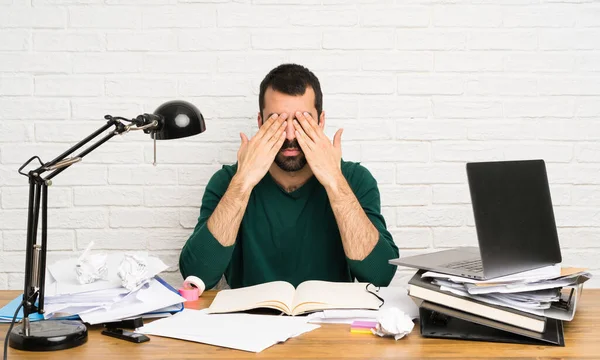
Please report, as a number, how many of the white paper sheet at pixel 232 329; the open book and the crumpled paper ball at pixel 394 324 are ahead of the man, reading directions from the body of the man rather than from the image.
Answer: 3

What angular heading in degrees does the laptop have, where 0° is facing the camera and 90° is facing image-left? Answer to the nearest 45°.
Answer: approximately 135°

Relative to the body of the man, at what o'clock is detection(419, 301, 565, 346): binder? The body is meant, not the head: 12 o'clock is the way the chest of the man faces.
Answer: The binder is roughly at 11 o'clock from the man.

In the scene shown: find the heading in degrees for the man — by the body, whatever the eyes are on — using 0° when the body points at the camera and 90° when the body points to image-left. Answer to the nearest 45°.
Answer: approximately 0°

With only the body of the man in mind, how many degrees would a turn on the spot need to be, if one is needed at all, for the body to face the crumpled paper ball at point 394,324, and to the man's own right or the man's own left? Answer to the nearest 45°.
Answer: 0° — they already face it

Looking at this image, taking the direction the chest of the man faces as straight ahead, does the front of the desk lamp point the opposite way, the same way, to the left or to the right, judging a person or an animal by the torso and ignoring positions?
to the left

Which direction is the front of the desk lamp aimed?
to the viewer's right

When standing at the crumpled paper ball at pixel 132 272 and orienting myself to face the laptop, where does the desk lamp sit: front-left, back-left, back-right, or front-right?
back-right

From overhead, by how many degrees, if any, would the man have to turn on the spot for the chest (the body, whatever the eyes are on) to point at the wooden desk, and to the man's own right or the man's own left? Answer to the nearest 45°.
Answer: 0° — they already face it
